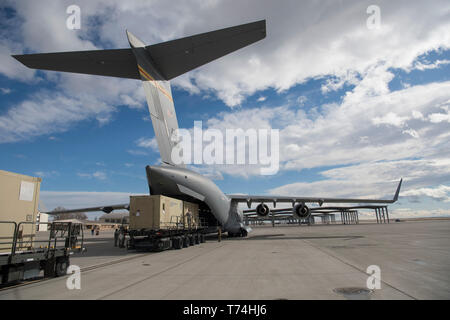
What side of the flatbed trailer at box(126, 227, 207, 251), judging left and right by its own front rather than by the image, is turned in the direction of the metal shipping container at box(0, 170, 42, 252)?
back

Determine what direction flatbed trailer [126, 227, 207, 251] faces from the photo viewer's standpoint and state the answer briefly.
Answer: facing away from the viewer and to the right of the viewer

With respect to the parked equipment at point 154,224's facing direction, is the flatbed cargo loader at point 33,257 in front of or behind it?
behind

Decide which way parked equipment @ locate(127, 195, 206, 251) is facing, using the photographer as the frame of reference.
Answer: facing away from the viewer and to the right of the viewer

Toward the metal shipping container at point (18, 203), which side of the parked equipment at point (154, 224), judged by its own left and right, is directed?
back
